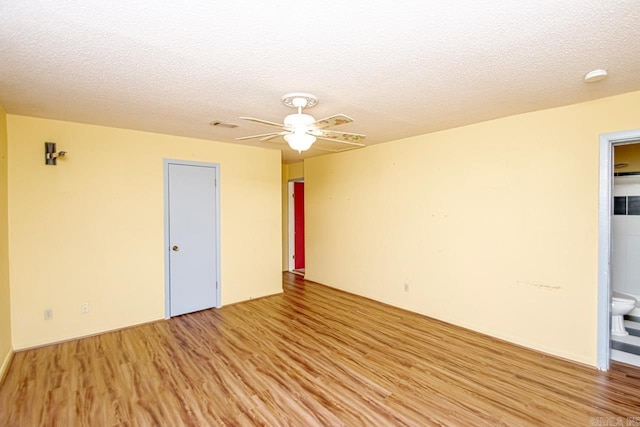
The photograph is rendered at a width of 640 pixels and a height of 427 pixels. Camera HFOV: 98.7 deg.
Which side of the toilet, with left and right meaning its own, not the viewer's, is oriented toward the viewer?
right

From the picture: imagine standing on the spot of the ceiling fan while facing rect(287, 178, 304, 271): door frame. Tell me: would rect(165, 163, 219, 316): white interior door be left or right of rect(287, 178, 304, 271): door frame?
left
